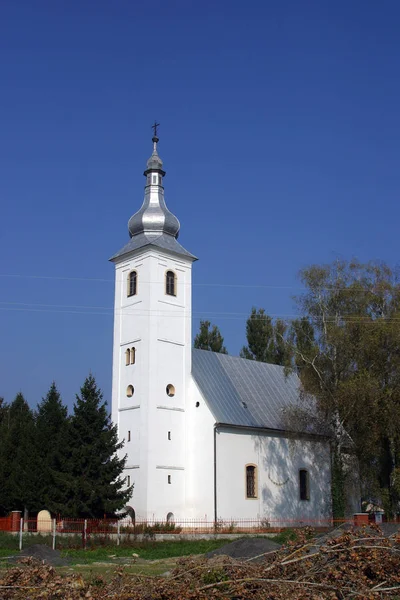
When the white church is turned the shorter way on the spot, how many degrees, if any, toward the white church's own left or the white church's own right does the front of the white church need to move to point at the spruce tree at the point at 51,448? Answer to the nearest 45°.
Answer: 0° — it already faces it

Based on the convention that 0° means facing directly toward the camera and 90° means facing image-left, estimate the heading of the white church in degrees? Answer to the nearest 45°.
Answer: approximately 45°

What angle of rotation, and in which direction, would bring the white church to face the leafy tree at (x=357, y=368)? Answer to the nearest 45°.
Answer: approximately 90° to its left

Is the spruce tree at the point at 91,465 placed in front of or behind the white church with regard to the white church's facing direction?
in front

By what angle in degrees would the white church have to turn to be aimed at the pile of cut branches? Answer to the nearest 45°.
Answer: approximately 45° to its left

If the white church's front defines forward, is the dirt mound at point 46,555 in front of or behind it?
in front
